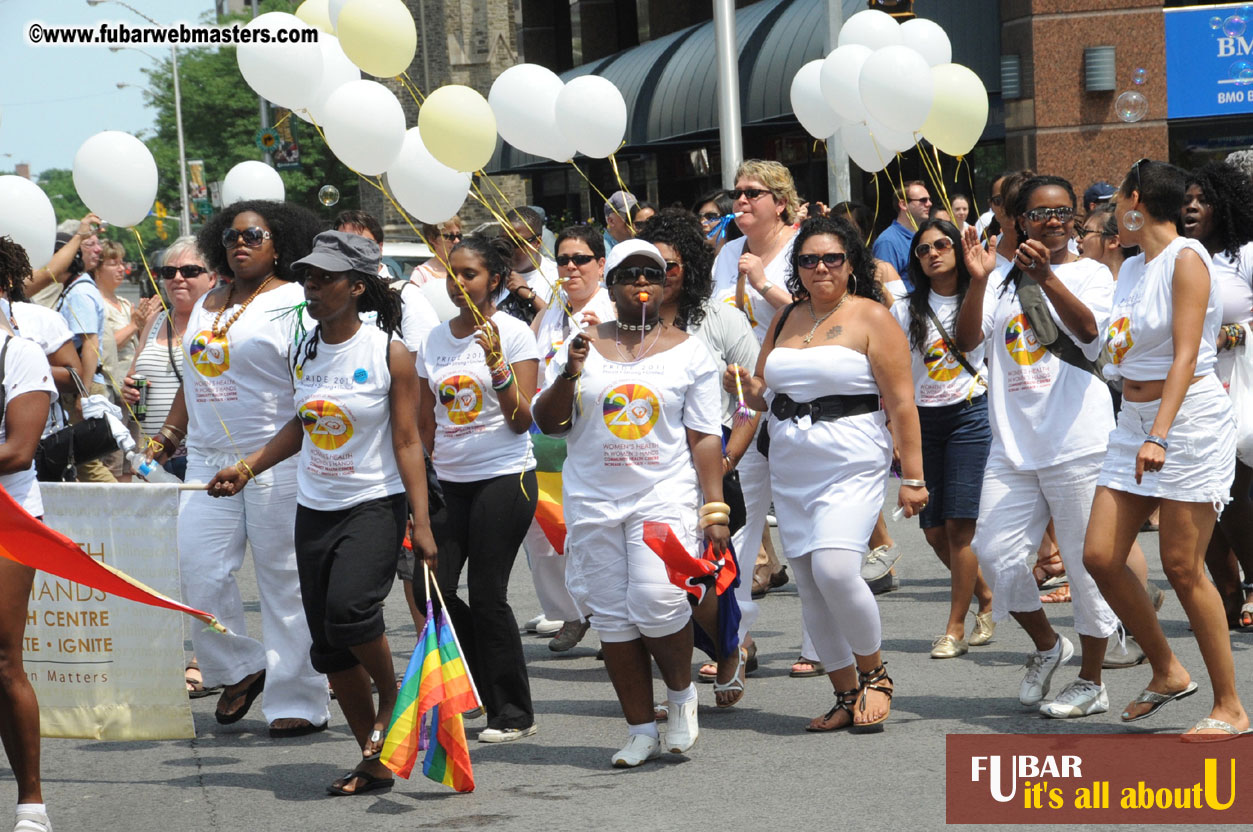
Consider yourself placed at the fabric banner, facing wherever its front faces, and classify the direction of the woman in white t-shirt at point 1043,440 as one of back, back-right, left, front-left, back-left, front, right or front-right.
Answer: left

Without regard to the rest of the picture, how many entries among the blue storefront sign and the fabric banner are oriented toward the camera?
2

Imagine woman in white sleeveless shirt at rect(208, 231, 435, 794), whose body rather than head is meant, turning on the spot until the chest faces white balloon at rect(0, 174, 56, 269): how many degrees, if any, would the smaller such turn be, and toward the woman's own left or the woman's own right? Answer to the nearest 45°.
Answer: approximately 90° to the woman's own right

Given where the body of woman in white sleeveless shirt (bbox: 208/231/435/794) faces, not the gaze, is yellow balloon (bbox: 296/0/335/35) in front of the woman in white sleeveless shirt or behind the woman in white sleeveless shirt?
behind

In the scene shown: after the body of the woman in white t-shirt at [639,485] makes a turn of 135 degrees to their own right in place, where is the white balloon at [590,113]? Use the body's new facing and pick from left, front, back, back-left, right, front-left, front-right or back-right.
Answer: front-right

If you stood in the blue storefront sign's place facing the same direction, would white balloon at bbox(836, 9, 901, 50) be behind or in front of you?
in front

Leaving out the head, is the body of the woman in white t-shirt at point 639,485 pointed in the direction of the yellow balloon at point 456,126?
no

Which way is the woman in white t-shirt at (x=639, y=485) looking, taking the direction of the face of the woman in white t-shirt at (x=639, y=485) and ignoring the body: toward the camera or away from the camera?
toward the camera

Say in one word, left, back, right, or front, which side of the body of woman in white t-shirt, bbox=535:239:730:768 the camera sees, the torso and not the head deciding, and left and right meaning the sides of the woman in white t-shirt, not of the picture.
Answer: front

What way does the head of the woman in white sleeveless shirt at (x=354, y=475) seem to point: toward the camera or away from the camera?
toward the camera

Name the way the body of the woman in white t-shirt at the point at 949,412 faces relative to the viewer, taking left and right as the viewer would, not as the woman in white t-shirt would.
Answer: facing the viewer and to the left of the viewer

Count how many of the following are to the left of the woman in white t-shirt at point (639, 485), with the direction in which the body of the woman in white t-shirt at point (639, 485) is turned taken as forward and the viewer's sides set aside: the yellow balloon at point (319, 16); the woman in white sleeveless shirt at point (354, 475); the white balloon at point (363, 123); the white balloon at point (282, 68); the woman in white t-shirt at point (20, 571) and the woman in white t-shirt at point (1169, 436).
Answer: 1

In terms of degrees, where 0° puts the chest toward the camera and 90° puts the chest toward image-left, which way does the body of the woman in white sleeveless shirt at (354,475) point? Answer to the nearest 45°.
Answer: approximately 45°

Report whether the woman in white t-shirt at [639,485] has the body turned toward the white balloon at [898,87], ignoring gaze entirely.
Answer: no

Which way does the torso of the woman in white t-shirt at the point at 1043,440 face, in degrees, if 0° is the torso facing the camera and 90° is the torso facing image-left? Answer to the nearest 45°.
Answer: approximately 45°

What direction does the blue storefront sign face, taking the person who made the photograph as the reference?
facing the viewer

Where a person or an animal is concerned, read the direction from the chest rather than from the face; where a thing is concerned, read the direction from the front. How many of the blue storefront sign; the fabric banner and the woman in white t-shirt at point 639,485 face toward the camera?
3

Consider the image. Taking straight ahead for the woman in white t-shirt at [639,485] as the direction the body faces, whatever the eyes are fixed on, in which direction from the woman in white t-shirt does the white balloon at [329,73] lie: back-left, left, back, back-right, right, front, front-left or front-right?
back-right

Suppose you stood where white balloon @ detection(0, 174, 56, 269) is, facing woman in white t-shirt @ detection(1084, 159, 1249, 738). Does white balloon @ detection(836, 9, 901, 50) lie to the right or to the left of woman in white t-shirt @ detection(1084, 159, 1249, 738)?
left

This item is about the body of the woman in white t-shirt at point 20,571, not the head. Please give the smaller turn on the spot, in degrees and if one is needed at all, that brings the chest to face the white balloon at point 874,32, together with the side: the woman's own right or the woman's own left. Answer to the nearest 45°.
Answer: approximately 180°

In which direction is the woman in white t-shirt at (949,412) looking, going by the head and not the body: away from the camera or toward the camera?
toward the camera
